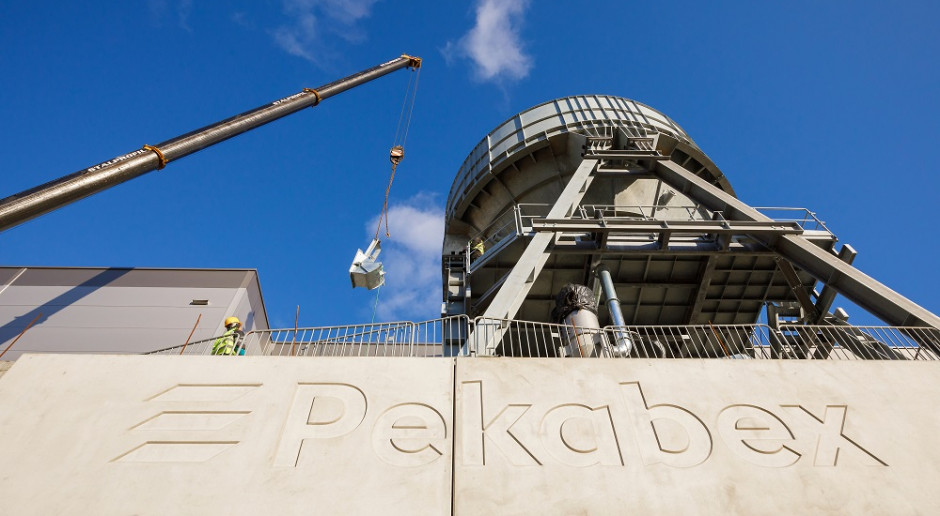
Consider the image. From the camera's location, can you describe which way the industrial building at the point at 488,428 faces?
facing the viewer
